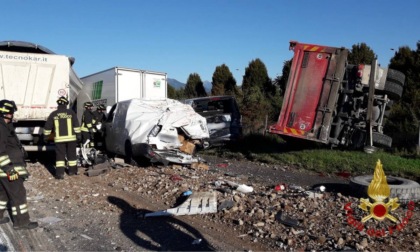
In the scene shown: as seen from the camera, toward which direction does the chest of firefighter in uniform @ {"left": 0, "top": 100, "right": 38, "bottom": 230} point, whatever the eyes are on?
to the viewer's right

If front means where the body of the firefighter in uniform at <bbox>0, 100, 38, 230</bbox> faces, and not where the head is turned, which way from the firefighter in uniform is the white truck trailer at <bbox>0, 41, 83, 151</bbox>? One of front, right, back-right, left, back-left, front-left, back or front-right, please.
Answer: left
